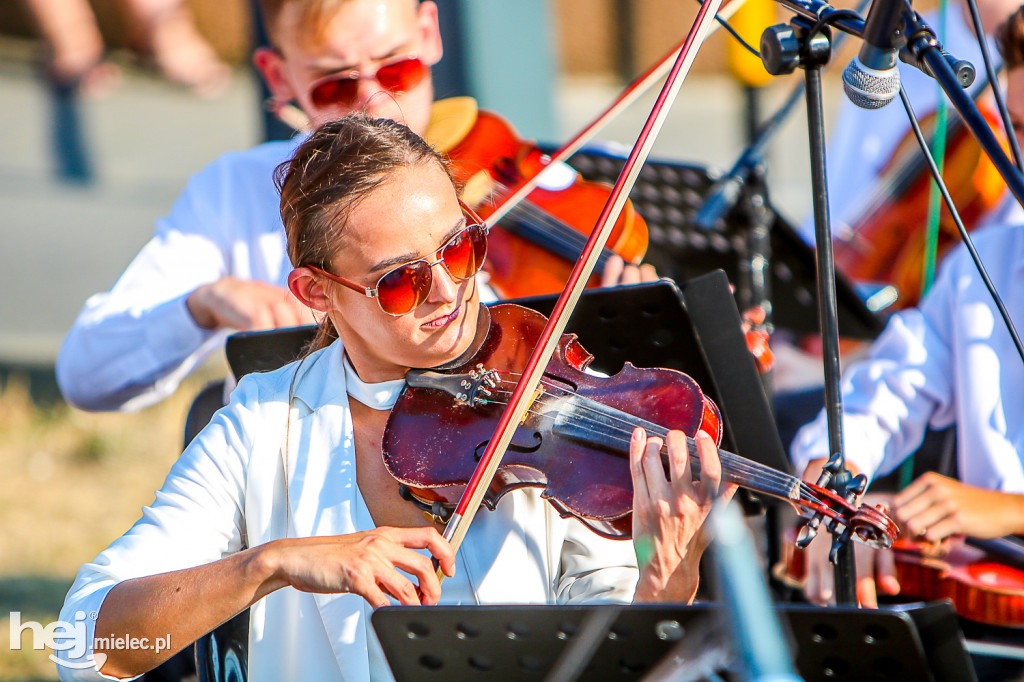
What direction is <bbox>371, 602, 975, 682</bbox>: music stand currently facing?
away from the camera

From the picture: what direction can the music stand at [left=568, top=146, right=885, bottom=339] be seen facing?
away from the camera

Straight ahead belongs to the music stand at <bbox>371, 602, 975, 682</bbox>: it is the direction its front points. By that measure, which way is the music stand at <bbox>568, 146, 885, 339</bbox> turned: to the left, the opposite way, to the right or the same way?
the same way

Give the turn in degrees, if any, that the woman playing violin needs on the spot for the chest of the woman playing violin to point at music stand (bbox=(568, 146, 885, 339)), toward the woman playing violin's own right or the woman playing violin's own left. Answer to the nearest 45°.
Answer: approximately 90° to the woman playing violin's own left

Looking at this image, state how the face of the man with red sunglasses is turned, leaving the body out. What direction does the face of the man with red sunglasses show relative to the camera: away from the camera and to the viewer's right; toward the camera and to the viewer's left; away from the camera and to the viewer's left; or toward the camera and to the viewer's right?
toward the camera and to the viewer's right

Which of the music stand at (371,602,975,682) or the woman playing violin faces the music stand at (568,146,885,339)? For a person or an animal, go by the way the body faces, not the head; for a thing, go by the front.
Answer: the music stand at (371,602,975,682)

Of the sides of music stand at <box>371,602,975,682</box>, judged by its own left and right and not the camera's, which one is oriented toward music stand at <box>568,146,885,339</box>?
front

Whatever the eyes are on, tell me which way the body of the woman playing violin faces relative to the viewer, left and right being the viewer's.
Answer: facing the viewer and to the right of the viewer

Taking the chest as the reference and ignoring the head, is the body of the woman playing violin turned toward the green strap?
no

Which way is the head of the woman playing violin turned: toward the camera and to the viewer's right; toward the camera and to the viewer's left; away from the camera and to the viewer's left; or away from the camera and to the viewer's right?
toward the camera and to the viewer's right
